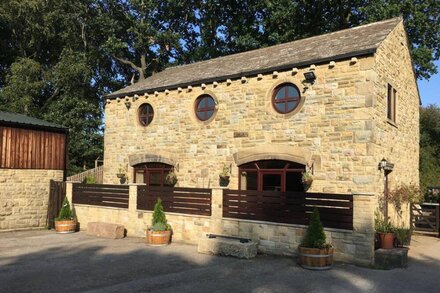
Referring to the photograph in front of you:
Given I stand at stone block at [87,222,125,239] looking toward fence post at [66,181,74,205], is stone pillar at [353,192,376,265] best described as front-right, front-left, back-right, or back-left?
back-right

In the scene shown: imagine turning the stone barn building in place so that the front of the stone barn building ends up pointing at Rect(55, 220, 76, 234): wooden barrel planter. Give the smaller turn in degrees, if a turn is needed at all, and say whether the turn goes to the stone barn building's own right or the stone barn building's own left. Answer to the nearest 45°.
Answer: approximately 45° to the stone barn building's own right

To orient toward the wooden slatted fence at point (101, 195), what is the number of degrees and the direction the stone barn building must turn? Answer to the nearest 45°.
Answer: approximately 45° to its right

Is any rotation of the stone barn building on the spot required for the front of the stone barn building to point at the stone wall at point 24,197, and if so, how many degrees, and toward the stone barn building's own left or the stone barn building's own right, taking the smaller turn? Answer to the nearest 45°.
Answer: approximately 45° to the stone barn building's own right
